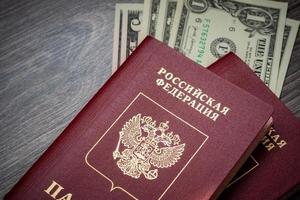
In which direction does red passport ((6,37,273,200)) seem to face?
toward the camera
